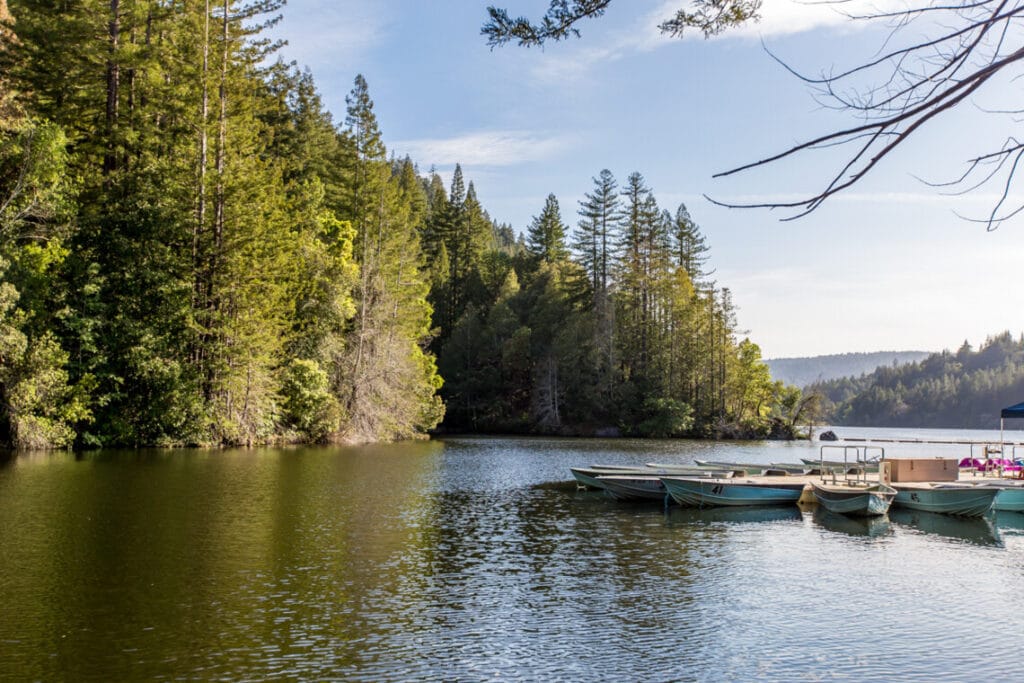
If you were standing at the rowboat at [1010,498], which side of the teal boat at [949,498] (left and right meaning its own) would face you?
left

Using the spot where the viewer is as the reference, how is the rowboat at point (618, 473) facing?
facing to the left of the viewer

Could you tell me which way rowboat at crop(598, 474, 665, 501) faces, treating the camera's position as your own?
facing to the left of the viewer

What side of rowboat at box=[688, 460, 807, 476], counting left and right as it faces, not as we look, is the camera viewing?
left

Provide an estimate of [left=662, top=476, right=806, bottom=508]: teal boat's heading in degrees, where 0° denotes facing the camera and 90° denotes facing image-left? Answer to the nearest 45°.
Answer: approximately 90°

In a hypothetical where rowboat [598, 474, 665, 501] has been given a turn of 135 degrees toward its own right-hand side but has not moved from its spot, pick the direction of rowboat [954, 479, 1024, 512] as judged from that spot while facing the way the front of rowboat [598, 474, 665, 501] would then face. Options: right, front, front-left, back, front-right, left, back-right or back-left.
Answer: front-right
